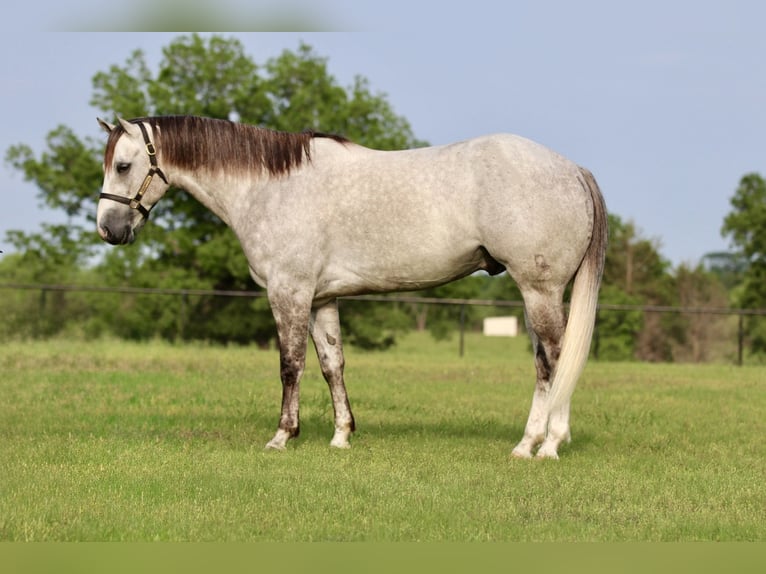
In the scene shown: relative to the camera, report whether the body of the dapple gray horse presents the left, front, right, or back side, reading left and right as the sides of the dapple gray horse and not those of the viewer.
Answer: left

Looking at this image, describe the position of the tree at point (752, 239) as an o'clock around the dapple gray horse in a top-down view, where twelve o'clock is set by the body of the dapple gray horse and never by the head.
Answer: The tree is roughly at 4 o'clock from the dapple gray horse.

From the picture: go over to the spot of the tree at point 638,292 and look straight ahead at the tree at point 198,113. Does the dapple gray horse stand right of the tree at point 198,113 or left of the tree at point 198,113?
left

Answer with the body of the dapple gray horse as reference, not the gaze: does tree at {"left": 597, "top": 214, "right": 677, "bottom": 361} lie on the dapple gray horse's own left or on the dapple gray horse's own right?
on the dapple gray horse's own right

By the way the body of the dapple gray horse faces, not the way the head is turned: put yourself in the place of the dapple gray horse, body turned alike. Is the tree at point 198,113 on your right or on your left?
on your right
